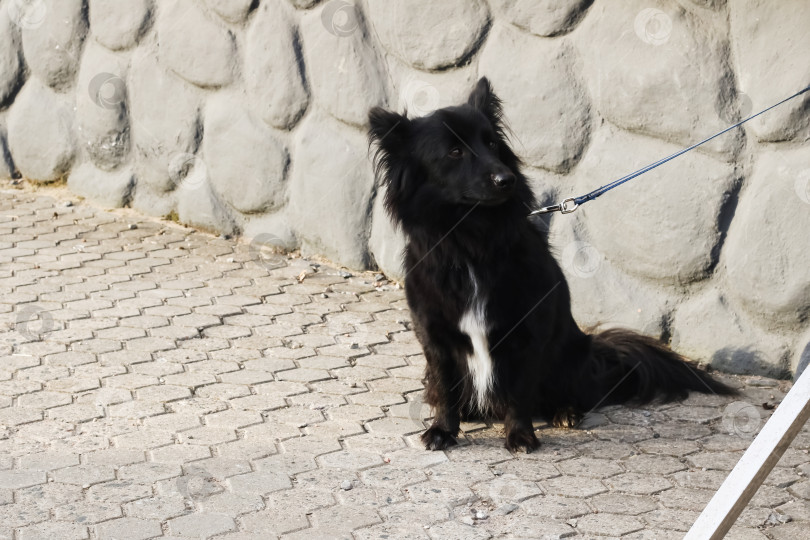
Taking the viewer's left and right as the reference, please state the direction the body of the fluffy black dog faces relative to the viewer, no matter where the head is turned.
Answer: facing the viewer and to the left of the viewer
